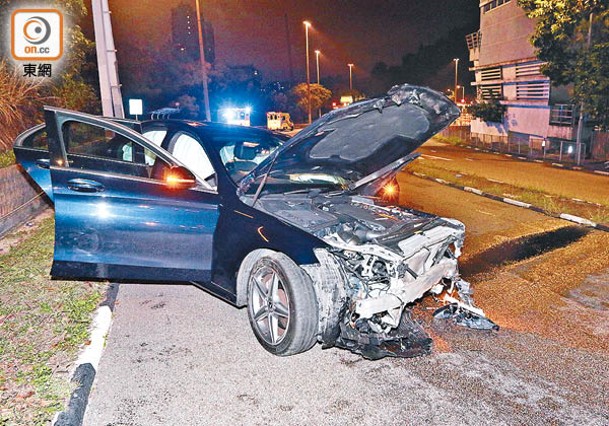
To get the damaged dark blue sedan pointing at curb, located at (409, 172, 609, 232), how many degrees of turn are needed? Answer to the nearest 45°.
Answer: approximately 90° to its left

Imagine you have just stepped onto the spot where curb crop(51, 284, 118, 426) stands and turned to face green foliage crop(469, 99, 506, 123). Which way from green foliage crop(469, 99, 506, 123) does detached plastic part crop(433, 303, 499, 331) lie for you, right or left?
right

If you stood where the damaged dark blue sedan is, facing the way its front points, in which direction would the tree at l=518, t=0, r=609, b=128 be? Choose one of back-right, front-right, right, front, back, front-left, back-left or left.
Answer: left

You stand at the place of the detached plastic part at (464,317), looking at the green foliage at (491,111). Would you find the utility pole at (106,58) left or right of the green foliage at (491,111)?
left

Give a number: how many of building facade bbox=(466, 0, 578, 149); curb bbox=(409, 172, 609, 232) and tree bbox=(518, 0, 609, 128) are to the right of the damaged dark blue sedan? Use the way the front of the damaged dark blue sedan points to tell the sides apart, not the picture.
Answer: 0

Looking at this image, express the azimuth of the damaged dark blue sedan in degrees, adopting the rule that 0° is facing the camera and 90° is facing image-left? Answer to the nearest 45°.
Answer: approximately 315°

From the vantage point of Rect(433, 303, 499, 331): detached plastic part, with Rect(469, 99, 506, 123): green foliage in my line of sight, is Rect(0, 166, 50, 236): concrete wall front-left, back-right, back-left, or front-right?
front-left

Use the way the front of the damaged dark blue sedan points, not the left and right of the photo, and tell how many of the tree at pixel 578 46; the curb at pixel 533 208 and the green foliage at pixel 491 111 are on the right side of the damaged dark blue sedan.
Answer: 0

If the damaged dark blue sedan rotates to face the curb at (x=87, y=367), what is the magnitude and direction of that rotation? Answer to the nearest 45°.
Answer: approximately 135° to its right

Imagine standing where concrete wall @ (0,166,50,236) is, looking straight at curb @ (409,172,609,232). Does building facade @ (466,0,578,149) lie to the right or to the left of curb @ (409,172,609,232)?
left

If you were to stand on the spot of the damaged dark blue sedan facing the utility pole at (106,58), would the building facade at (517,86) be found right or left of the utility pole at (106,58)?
right

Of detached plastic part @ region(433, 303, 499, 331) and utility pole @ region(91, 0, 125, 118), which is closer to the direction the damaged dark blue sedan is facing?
the detached plastic part

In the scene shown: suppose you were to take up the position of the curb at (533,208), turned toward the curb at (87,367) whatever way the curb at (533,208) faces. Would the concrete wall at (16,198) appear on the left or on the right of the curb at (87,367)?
right

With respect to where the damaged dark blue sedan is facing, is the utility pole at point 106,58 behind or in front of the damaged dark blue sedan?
behind

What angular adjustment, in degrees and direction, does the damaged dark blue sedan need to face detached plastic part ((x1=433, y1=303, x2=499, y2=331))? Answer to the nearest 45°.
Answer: approximately 45° to its left

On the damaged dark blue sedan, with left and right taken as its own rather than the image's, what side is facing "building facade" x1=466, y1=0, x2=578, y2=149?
left

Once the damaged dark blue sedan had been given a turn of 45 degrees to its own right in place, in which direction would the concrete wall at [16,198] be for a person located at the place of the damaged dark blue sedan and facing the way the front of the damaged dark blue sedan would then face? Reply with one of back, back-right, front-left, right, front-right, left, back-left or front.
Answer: back-right

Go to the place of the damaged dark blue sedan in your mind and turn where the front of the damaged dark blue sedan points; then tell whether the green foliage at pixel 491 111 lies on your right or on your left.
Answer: on your left
